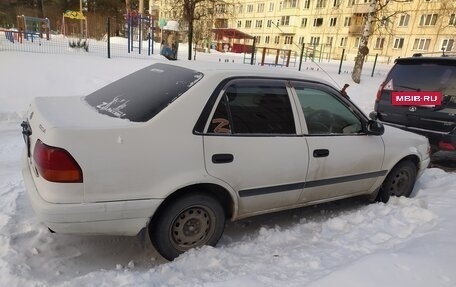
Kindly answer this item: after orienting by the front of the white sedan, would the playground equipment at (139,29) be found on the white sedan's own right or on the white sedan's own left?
on the white sedan's own left

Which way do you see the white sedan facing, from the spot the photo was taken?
facing away from the viewer and to the right of the viewer

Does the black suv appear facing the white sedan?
no

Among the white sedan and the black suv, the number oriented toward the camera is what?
0

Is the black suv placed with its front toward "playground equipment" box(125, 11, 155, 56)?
no

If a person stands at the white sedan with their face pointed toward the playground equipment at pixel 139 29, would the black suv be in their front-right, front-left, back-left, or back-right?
front-right

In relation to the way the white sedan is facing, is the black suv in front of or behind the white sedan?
in front

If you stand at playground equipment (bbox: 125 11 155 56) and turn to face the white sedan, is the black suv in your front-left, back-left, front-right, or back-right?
front-left

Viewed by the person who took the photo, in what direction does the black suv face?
facing away from the viewer and to the right of the viewer

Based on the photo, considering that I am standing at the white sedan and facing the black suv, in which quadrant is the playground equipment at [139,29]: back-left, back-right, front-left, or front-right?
front-left

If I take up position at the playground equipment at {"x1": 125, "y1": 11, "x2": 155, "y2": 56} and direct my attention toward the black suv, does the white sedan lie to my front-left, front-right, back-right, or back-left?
front-right

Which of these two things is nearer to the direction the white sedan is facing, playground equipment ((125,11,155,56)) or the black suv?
the black suv
